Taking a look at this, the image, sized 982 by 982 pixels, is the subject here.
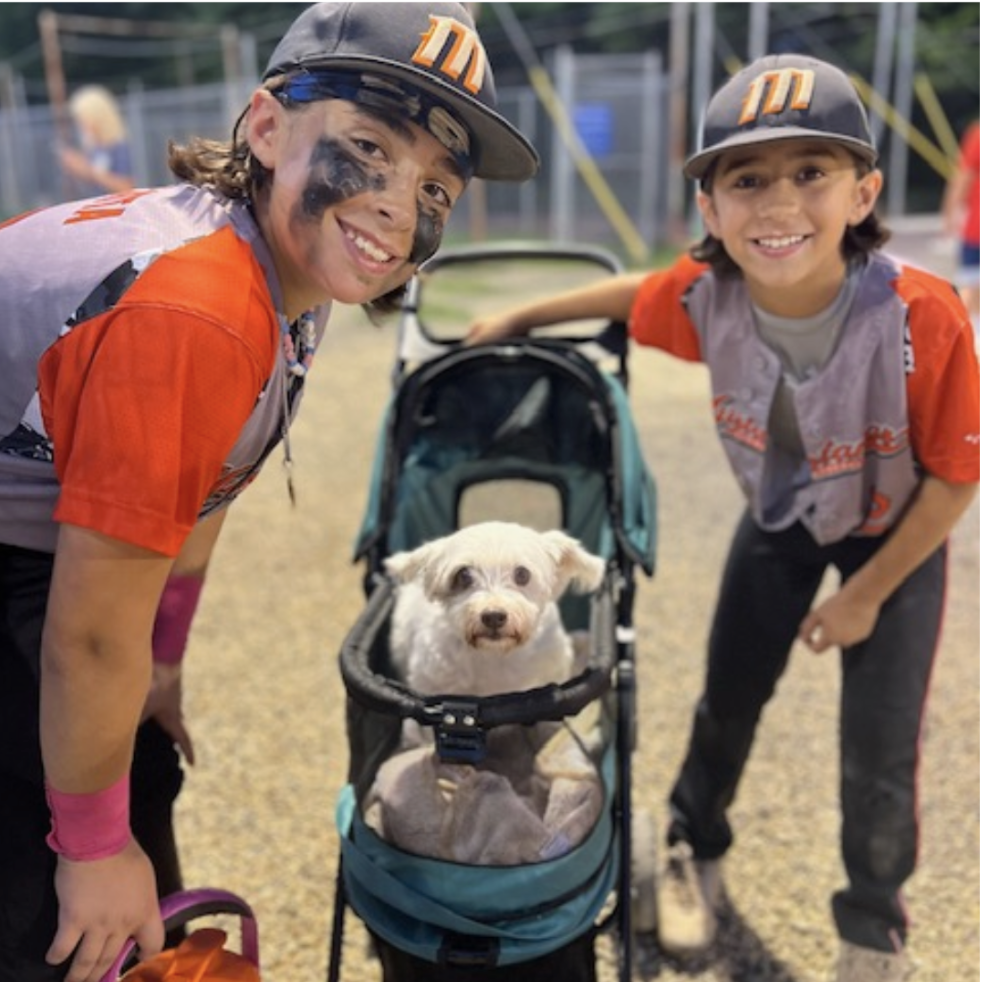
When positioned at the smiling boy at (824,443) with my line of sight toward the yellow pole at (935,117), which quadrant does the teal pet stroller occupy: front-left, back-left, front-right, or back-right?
back-left

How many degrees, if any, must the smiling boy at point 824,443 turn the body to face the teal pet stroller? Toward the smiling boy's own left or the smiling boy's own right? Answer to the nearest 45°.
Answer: approximately 45° to the smiling boy's own right

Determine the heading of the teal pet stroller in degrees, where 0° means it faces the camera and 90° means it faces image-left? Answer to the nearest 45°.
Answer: approximately 0°

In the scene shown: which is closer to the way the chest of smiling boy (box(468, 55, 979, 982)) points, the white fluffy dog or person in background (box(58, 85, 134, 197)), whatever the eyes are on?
the white fluffy dog

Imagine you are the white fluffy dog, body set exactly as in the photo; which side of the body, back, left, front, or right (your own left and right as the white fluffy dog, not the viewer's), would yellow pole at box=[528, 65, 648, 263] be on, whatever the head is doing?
back

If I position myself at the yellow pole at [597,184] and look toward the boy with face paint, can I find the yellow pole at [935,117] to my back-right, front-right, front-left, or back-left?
back-left

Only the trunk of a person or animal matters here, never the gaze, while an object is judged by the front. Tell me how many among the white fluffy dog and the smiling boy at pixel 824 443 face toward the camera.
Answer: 2

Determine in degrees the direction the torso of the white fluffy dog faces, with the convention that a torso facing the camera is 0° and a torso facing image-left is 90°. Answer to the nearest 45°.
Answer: approximately 0°
